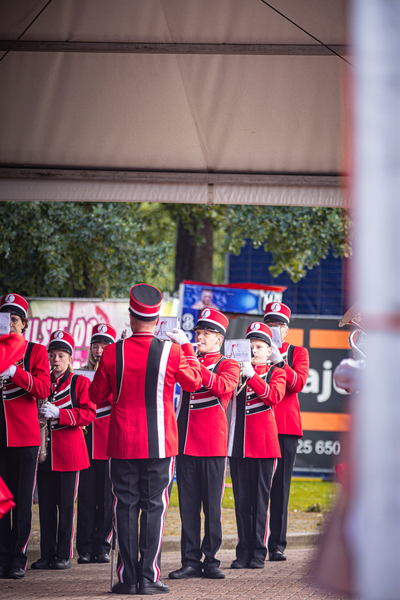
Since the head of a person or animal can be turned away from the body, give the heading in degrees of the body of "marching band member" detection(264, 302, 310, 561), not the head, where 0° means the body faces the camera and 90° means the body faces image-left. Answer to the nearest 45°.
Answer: approximately 45°

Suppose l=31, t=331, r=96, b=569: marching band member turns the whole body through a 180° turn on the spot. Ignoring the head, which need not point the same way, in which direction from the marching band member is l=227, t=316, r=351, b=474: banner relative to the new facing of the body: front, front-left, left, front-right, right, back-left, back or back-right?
front

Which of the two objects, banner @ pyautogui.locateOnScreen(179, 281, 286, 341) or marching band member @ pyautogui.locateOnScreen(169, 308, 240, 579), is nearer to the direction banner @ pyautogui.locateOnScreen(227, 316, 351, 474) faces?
the marching band member

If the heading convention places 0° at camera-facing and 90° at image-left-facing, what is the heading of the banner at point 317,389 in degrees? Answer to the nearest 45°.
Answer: approximately 0°

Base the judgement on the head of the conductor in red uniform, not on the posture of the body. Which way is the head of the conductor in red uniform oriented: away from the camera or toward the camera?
away from the camera

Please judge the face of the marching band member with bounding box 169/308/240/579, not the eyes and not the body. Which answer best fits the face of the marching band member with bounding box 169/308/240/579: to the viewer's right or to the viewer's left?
to the viewer's left

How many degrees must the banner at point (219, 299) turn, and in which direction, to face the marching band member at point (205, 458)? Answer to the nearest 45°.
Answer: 0° — it already faces them

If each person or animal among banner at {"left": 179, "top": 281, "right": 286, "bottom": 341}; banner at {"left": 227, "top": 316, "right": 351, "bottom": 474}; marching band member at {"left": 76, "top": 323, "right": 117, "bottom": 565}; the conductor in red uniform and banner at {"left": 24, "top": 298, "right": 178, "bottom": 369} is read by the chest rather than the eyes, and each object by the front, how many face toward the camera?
4

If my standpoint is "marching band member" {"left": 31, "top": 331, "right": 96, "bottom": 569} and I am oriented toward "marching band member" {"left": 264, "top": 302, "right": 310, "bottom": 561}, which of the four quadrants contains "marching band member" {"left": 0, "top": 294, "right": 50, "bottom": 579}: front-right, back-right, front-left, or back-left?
back-right

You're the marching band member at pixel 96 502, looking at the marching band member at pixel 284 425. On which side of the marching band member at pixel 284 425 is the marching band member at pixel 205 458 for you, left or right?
right
